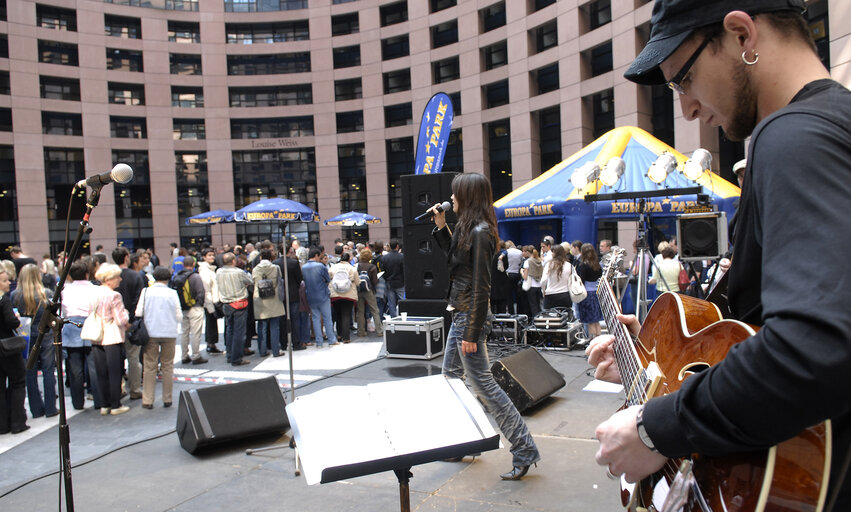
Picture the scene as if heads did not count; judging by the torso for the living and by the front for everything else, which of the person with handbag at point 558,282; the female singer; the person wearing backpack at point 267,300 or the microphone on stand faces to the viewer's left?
the female singer

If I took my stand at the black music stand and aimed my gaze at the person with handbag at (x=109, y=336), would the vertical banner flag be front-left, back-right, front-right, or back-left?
front-right

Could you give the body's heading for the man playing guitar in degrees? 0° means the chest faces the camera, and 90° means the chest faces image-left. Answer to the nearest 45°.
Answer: approximately 90°

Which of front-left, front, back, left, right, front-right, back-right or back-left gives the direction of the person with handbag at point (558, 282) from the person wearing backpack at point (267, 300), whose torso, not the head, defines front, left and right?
right

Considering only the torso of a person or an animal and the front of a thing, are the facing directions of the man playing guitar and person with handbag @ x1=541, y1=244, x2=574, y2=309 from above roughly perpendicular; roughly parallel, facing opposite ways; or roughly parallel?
roughly perpendicular

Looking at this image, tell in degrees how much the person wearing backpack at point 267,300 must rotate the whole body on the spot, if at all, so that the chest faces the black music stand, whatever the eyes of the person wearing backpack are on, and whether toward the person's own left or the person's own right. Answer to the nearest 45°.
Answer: approximately 180°

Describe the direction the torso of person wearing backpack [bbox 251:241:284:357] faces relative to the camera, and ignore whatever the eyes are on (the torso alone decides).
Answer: away from the camera

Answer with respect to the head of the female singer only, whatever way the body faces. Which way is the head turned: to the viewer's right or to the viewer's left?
to the viewer's left

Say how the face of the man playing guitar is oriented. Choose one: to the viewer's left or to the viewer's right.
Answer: to the viewer's left

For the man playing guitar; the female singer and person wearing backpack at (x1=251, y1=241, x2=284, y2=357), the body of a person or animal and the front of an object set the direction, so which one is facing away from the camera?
the person wearing backpack
